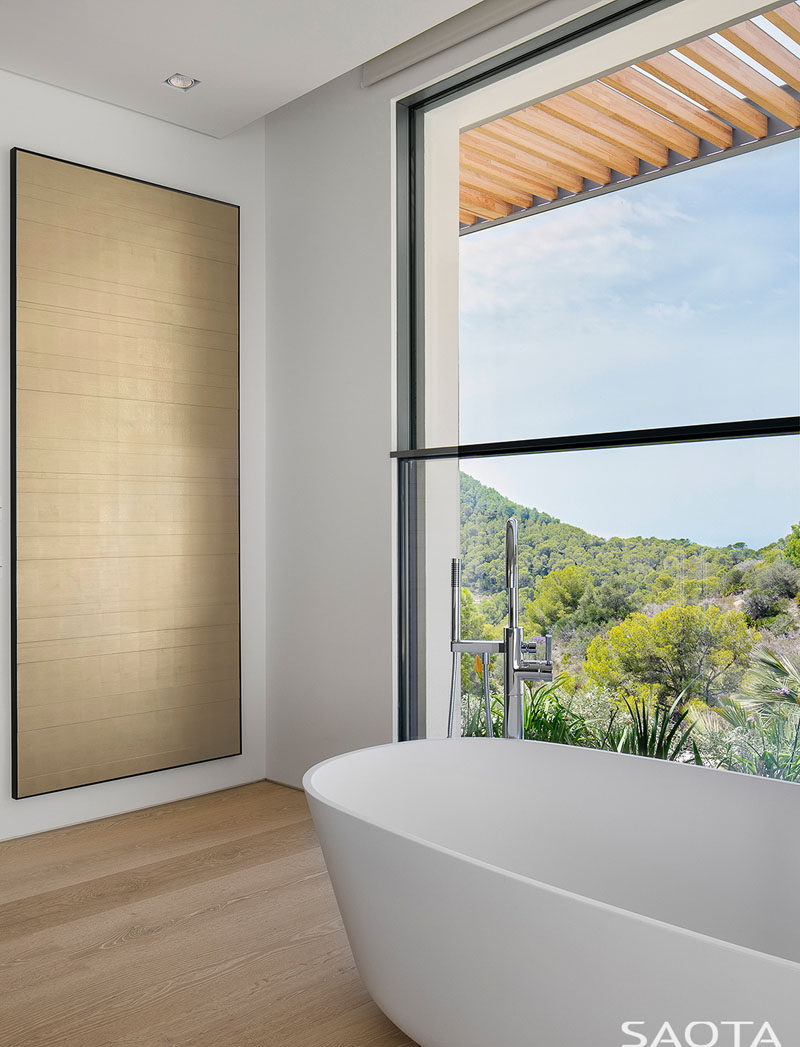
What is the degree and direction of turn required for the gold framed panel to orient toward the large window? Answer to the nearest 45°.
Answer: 0° — it already faces it

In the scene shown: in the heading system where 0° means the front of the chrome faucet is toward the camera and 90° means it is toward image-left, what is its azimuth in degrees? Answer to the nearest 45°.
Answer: approximately 0°

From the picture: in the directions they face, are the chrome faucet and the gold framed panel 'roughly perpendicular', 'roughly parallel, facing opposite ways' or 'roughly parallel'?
roughly perpendicular
